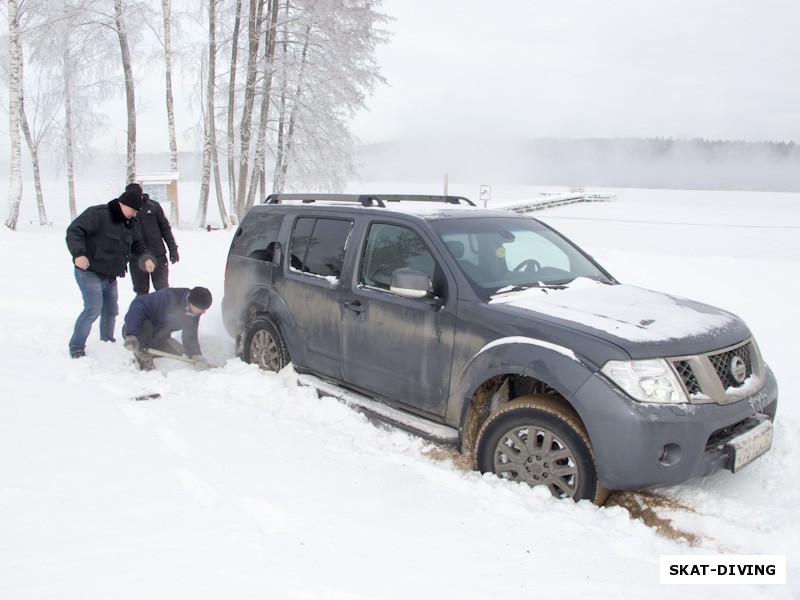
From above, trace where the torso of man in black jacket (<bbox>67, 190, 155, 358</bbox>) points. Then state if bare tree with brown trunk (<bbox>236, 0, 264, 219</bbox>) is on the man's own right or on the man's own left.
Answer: on the man's own left

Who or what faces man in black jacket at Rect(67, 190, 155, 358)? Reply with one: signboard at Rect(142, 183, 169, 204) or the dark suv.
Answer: the signboard

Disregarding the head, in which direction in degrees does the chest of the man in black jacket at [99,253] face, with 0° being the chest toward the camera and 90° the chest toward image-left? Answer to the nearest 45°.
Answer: approximately 315°

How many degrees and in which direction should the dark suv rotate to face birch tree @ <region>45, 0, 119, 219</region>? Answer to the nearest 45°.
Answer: approximately 180°

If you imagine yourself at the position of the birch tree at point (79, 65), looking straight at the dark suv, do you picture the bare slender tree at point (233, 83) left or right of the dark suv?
left

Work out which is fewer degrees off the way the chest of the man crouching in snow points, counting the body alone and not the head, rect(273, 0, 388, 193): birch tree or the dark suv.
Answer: the dark suv

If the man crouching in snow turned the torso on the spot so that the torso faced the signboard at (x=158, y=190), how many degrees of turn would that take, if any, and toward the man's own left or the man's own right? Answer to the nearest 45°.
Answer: approximately 135° to the man's own left

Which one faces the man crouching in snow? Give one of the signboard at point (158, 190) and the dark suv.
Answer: the signboard

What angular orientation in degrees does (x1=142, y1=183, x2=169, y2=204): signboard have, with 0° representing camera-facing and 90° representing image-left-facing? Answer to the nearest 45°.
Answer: approximately 0°

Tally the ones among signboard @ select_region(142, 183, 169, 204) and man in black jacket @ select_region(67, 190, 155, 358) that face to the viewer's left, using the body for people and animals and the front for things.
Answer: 0

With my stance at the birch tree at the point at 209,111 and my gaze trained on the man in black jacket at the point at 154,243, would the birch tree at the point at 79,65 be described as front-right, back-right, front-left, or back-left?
back-right
